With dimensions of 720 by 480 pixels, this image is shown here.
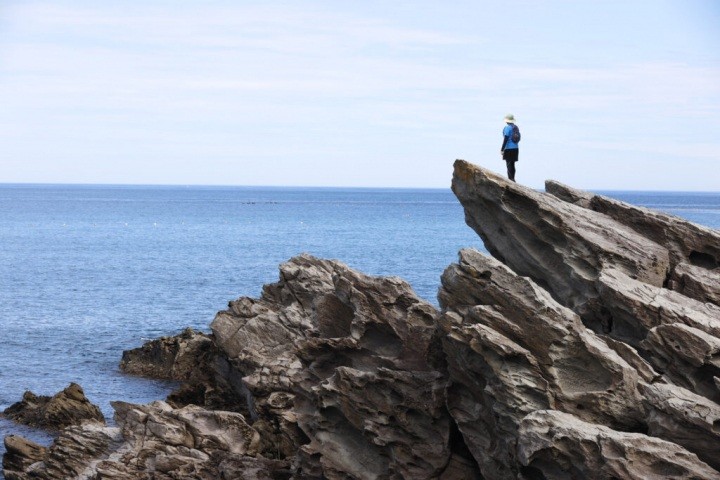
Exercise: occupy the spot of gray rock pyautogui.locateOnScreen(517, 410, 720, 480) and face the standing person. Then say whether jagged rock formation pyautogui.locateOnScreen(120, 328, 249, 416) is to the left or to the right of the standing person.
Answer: left

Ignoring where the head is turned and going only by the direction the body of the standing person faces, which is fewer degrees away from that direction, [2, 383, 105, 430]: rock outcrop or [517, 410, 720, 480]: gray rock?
the rock outcrop

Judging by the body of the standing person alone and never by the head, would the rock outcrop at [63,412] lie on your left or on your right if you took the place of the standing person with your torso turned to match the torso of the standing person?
on your left

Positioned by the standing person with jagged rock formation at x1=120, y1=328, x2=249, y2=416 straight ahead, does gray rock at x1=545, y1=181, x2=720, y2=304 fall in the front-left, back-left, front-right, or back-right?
back-left

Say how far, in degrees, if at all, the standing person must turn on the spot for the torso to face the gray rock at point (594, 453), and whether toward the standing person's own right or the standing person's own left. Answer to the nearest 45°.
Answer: approximately 135° to the standing person's own left

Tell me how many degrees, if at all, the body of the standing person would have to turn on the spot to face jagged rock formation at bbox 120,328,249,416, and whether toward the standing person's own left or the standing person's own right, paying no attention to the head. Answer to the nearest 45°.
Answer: approximately 45° to the standing person's own left

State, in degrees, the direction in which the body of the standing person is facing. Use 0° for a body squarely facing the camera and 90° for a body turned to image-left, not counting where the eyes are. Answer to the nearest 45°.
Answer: approximately 135°

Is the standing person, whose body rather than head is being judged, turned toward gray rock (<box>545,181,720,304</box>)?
no
